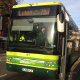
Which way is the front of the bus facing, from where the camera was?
facing the viewer and to the left of the viewer
